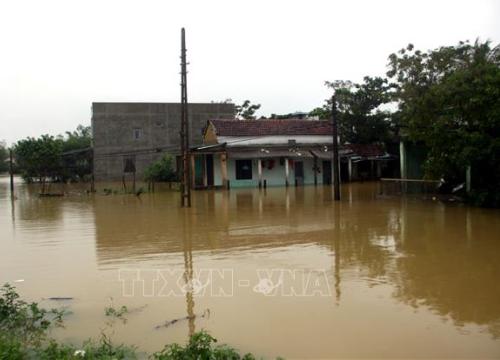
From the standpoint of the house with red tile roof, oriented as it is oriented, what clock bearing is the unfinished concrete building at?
The unfinished concrete building is roughly at 4 o'clock from the house with red tile roof.

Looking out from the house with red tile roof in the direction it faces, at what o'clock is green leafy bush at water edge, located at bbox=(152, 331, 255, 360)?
The green leafy bush at water edge is roughly at 12 o'clock from the house with red tile roof.

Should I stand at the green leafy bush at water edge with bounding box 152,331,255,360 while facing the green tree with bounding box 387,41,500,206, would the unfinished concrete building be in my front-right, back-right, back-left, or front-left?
front-left

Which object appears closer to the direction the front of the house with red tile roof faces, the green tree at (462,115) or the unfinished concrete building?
the green tree

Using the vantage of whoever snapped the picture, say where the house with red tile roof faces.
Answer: facing the viewer

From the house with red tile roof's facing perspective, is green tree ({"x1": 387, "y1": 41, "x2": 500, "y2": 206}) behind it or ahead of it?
ahead

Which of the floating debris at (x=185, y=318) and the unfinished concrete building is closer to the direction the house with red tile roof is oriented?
the floating debris

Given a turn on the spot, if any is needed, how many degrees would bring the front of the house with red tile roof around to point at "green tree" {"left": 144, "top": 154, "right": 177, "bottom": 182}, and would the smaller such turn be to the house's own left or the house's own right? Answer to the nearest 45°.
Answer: approximately 90° to the house's own right

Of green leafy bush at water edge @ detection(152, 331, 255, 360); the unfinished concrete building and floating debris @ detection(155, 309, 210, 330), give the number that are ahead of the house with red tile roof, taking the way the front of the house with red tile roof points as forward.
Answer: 2

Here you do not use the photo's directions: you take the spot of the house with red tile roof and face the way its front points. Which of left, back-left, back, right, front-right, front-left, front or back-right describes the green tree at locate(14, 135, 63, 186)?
right
